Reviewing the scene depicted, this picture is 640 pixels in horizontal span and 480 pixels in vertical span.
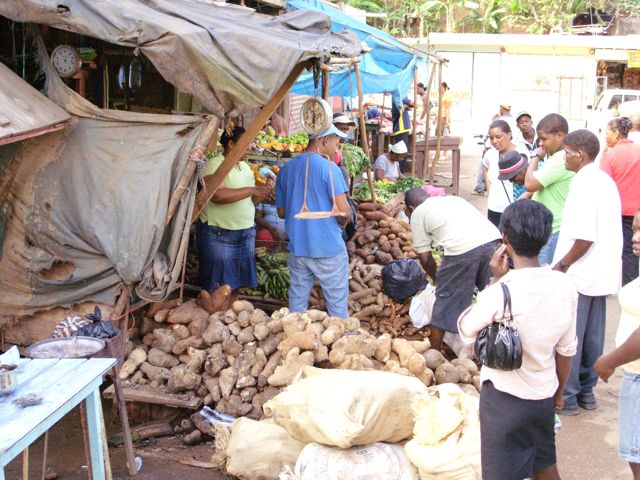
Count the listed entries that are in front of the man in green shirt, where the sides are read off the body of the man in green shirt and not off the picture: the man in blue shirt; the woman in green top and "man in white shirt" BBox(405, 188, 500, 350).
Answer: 3

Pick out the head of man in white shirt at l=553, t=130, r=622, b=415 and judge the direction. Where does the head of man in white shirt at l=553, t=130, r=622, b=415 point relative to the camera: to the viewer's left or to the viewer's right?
to the viewer's left

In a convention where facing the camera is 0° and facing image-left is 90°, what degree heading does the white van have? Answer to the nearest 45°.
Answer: approximately 45°

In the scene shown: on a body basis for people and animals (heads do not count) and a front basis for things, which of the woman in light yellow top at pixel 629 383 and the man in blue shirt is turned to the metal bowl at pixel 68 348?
the woman in light yellow top

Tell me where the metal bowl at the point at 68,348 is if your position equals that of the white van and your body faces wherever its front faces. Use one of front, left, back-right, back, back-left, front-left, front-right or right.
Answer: front-left

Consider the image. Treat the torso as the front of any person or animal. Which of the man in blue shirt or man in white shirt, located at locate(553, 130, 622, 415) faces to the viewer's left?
the man in white shirt

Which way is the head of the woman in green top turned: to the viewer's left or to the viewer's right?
to the viewer's right

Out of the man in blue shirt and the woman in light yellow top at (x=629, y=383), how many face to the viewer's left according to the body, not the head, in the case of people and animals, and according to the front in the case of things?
1

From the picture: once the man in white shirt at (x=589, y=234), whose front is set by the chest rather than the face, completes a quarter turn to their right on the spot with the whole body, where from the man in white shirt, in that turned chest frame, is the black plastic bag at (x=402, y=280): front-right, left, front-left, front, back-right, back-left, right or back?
front-left

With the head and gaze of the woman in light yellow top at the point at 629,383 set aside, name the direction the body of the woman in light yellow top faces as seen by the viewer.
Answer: to the viewer's left

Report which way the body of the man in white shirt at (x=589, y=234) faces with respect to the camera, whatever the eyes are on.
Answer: to the viewer's left

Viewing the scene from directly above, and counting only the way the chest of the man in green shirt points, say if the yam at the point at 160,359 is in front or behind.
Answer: in front
